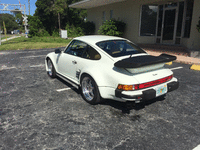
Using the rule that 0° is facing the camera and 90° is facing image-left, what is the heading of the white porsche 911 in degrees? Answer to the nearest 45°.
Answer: approximately 135°

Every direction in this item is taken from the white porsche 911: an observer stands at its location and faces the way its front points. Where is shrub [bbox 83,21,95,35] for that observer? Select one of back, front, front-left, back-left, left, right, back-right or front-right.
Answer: front-right

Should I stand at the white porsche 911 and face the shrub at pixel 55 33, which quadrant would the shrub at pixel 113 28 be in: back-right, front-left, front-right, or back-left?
front-right

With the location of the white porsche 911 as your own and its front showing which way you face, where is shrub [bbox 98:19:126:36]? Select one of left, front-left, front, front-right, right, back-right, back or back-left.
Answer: front-right

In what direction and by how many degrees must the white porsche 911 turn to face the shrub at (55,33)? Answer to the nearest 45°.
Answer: approximately 45° to its right
